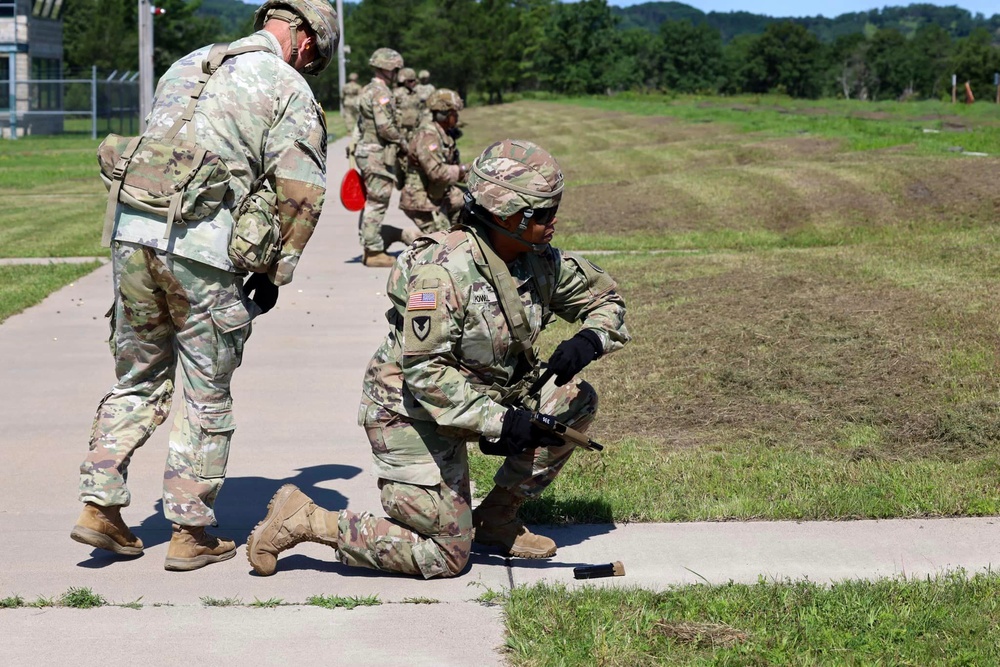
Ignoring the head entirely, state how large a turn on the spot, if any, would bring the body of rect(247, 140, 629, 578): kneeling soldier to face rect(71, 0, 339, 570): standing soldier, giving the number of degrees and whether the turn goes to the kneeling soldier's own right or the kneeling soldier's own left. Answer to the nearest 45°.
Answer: approximately 135° to the kneeling soldier's own right

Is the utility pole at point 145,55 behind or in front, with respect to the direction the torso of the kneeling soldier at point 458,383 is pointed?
behind

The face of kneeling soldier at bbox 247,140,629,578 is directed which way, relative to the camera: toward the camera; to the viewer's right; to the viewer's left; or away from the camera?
to the viewer's right

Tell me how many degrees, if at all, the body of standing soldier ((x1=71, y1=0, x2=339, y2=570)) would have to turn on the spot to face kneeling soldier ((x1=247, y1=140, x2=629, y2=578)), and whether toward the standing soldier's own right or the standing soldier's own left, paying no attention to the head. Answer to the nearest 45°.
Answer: approximately 45° to the standing soldier's own right

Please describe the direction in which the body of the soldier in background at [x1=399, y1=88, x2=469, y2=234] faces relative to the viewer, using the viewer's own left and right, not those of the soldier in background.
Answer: facing to the right of the viewer

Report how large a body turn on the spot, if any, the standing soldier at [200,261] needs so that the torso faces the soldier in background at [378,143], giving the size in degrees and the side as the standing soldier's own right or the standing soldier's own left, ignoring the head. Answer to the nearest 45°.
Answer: approximately 45° to the standing soldier's own left

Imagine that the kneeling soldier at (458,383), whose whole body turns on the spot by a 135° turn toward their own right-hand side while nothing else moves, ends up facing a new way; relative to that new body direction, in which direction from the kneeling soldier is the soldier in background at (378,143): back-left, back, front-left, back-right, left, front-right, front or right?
right

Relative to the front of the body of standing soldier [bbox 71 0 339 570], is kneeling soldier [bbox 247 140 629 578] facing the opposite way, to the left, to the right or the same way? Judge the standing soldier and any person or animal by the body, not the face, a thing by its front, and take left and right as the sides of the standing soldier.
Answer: to the right

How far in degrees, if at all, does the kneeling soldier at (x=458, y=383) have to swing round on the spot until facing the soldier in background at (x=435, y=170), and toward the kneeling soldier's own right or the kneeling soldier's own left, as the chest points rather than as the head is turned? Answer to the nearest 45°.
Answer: approximately 135° to the kneeling soldier's own left
